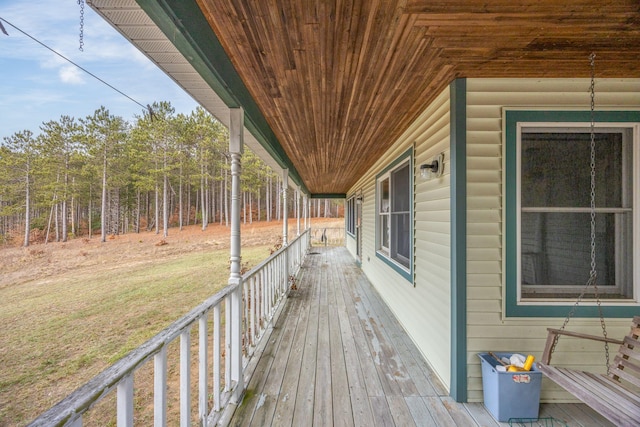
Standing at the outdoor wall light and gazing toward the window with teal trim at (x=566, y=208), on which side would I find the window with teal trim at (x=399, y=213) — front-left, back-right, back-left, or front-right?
back-left

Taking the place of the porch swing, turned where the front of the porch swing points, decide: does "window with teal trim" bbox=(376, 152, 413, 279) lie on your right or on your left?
on your right

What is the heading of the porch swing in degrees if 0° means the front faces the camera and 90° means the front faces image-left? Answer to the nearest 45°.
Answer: approximately 45°

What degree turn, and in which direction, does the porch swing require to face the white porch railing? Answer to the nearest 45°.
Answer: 0° — it already faces it
